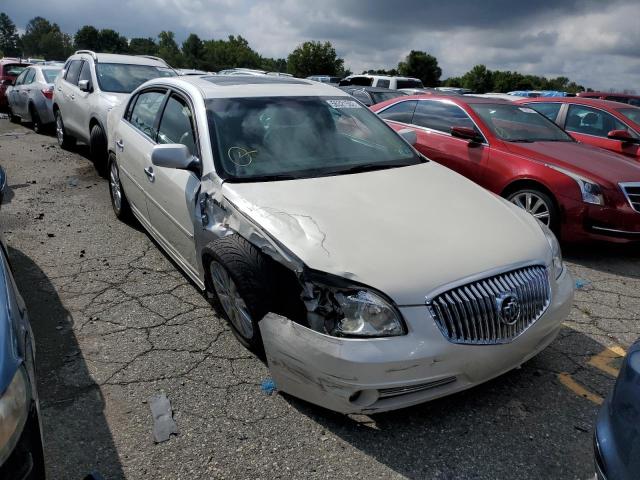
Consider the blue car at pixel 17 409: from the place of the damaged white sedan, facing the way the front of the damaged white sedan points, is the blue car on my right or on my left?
on my right

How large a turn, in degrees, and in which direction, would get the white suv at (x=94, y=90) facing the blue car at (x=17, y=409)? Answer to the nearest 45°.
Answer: approximately 45° to its right

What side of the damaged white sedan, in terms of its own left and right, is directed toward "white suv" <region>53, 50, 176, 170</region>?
back

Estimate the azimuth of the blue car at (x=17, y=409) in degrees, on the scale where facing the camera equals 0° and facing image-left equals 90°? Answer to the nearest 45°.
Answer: approximately 315°

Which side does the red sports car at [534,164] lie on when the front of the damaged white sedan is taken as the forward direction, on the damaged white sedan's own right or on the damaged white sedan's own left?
on the damaged white sedan's own left

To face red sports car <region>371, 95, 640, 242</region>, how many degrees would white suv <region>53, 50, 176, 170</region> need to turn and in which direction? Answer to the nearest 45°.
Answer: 0° — it already faces it
